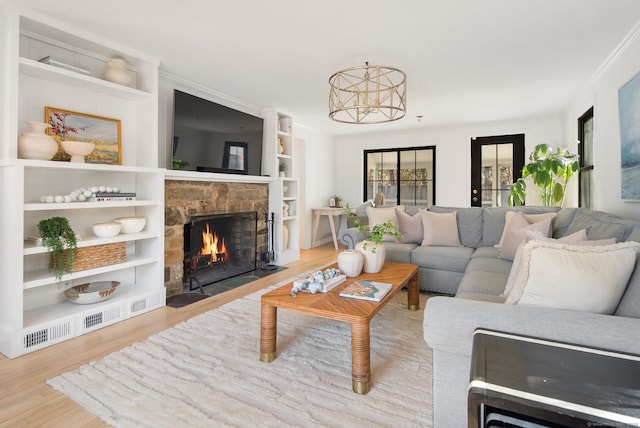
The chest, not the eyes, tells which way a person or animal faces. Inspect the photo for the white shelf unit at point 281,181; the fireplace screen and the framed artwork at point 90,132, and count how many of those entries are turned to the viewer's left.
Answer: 0

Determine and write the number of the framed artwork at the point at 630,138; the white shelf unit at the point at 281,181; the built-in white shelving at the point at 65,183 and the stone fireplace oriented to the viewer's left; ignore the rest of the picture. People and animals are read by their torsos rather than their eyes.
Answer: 1

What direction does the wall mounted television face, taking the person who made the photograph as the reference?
facing the viewer and to the right of the viewer

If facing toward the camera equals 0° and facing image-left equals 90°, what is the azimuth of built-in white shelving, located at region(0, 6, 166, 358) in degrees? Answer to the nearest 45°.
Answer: approximately 315°

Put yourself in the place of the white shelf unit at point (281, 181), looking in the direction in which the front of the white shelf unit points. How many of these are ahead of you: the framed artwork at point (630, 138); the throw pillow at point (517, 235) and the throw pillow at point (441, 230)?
3

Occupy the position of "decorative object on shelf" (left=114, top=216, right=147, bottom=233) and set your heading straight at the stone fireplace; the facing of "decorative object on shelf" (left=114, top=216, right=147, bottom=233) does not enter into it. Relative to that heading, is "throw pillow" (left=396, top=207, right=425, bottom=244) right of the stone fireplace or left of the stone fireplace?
right

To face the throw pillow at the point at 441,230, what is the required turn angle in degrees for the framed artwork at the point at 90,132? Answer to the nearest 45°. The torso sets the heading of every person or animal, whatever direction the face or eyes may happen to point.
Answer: approximately 45° to its left

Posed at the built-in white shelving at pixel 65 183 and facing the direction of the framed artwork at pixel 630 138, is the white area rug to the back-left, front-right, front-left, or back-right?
front-right

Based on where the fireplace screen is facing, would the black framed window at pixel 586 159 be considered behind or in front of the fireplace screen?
in front

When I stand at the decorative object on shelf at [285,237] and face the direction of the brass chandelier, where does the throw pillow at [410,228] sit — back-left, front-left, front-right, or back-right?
front-left

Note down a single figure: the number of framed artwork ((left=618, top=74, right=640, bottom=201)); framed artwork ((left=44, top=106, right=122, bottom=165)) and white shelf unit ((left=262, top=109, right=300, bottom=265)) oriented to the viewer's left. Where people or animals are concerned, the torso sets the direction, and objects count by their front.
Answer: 1

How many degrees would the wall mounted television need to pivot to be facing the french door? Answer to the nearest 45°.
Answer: approximately 45° to its left
